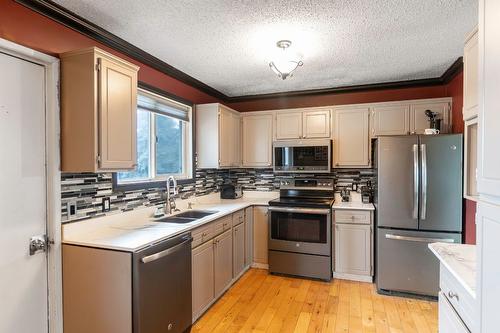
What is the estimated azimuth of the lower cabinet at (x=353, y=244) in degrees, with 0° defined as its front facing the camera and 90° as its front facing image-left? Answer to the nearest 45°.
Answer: approximately 0°

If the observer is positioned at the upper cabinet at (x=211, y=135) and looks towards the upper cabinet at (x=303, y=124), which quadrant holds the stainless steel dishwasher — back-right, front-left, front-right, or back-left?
back-right

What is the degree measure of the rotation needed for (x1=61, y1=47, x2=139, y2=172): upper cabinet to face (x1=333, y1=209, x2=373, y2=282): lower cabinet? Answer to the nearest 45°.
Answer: approximately 45° to its left

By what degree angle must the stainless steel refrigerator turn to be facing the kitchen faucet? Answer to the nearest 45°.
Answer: approximately 45° to its right

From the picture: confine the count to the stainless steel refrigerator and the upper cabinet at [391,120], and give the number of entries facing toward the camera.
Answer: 2

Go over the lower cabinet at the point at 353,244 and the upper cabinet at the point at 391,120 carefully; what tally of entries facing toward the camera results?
2
